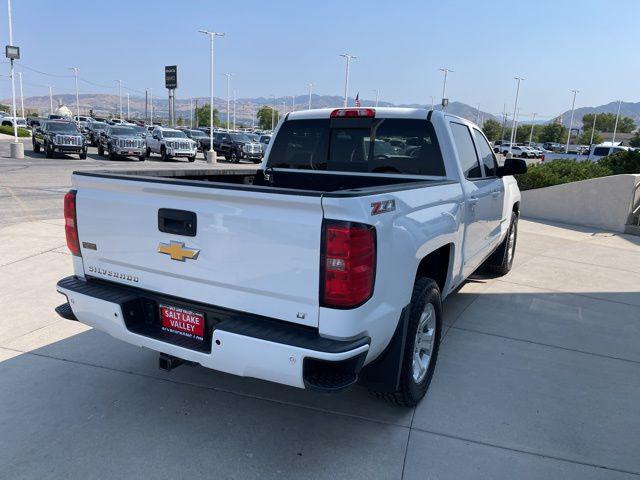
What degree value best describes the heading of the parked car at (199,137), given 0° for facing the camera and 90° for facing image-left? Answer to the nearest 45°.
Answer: approximately 315°

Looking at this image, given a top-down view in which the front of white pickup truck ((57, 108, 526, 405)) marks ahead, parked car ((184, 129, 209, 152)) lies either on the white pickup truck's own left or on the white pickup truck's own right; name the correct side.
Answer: on the white pickup truck's own left

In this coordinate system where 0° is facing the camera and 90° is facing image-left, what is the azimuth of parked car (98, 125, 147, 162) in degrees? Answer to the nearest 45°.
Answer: approximately 315°

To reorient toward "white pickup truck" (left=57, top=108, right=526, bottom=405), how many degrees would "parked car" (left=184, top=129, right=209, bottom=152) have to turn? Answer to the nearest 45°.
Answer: approximately 45° to its right

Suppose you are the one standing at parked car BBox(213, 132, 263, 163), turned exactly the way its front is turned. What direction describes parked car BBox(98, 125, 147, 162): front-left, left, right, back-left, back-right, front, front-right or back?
right

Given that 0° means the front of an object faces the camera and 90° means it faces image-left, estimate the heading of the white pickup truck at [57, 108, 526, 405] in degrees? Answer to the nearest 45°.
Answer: approximately 225°

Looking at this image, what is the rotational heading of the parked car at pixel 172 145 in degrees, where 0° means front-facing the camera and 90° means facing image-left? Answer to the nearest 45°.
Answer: approximately 315°

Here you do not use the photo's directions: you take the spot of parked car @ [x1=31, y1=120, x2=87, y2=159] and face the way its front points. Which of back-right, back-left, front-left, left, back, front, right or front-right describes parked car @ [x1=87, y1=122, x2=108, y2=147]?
back-left

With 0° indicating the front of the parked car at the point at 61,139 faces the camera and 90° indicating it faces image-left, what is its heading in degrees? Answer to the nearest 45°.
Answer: approximately 315°
